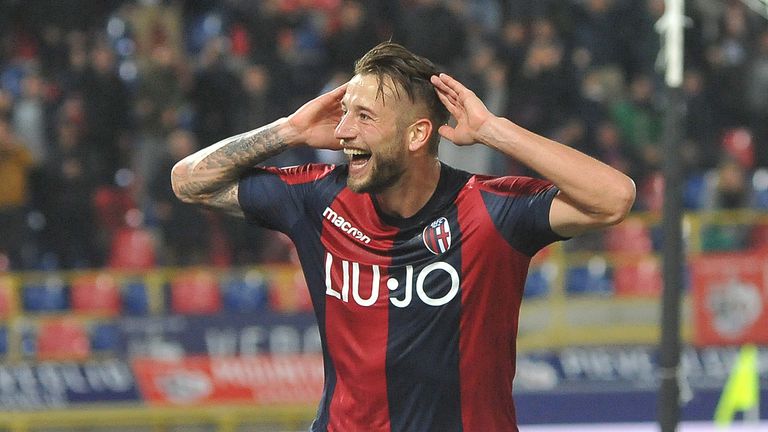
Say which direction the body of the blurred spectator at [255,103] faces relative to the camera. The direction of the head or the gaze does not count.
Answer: toward the camera

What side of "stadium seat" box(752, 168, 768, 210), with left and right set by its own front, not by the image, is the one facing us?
front

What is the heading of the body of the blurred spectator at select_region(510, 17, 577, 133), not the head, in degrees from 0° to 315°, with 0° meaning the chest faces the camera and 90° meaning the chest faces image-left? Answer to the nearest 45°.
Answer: approximately 0°

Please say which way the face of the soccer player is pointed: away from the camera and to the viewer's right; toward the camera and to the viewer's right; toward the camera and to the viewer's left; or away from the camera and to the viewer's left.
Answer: toward the camera and to the viewer's left

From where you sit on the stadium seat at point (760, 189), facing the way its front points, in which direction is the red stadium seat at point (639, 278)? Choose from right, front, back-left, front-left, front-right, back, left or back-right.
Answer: front-right

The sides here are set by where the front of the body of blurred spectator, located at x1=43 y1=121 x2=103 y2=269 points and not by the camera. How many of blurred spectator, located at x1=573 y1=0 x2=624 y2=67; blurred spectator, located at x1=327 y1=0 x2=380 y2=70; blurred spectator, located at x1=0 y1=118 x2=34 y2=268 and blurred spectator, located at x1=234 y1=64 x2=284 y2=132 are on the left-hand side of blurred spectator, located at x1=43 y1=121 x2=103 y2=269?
3

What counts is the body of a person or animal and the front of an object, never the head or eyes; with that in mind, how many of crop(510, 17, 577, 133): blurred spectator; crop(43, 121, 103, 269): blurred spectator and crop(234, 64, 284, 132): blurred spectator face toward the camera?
3

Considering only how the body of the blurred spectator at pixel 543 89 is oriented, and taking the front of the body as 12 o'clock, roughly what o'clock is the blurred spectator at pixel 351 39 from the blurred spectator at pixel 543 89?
the blurred spectator at pixel 351 39 is roughly at 3 o'clock from the blurred spectator at pixel 543 89.

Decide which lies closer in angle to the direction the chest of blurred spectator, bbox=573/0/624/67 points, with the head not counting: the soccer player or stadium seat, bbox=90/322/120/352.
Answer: the soccer player

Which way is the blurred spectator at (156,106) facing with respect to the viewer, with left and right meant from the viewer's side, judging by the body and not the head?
facing the viewer

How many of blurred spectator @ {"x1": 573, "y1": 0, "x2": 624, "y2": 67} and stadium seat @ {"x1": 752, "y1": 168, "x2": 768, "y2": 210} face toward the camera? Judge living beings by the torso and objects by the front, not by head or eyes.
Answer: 2

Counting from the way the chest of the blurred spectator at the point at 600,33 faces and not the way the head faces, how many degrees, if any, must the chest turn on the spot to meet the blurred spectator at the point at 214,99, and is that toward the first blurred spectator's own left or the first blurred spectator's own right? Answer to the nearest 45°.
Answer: approximately 90° to the first blurred spectator's own right
